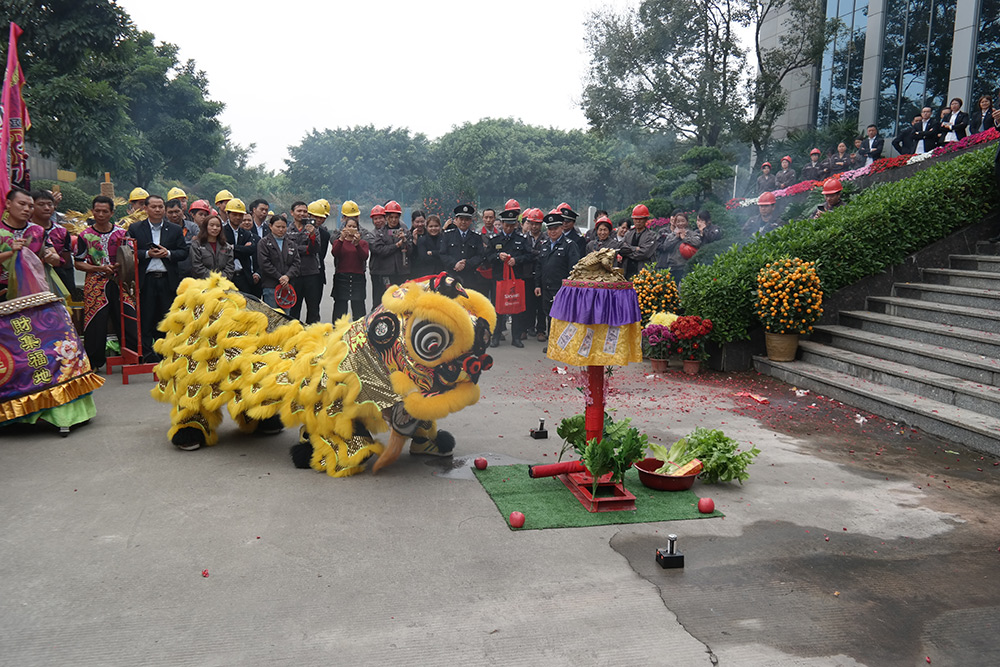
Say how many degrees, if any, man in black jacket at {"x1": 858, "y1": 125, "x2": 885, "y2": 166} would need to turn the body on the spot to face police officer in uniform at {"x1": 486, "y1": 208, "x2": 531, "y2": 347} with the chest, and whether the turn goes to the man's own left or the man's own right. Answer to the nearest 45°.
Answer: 0° — they already face them

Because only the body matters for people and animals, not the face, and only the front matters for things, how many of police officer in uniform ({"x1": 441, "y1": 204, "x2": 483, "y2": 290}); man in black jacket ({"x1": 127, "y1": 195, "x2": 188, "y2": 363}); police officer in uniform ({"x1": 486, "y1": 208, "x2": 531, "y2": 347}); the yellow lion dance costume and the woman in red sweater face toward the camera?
4

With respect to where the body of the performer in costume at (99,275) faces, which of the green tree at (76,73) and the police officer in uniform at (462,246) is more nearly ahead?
the police officer in uniform

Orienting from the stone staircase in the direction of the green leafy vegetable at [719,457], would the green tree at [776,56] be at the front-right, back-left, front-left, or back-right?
back-right

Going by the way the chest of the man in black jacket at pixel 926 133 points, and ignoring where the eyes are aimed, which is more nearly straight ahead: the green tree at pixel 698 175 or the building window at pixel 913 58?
the green tree

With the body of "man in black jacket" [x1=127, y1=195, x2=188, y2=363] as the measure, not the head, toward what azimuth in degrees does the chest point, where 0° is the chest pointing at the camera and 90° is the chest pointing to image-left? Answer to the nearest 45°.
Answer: approximately 0°

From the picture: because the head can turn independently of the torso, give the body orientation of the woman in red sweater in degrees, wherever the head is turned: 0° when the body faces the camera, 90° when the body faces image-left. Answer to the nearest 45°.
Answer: approximately 0°

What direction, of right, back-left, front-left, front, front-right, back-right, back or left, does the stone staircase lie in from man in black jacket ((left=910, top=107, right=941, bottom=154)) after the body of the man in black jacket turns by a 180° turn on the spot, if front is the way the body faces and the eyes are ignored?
back-right

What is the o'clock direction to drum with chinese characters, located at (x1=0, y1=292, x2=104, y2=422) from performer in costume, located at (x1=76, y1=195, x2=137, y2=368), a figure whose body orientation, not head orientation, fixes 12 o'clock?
The drum with chinese characters is roughly at 2 o'clock from the performer in costume.

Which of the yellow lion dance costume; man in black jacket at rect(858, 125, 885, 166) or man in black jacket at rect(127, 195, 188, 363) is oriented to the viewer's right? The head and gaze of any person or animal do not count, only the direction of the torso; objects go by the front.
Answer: the yellow lion dance costume
